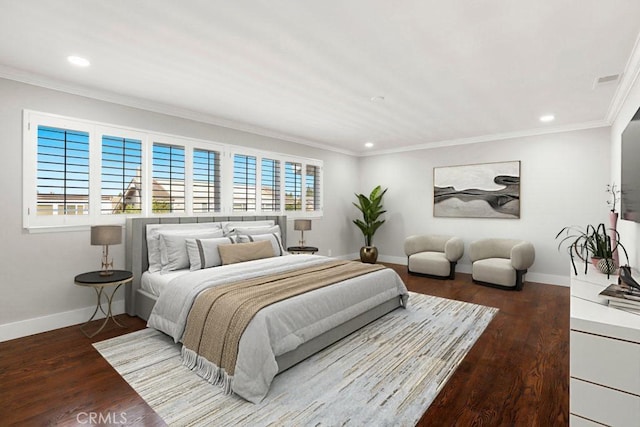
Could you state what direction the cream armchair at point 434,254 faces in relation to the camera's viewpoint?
facing the viewer and to the left of the viewer

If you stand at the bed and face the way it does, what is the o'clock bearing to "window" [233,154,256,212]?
The window is roughly at 7 o'clock from the bed.

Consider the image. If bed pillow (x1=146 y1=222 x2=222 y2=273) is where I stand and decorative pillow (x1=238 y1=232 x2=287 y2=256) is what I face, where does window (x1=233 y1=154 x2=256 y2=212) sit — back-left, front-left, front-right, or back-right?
front-left

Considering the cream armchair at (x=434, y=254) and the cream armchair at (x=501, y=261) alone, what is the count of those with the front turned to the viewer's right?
0

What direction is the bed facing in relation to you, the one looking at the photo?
facing the viewer and to the right of the viewer

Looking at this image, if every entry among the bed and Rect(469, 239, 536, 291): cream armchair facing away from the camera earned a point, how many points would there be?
0

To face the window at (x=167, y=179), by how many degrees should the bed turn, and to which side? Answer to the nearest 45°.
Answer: approximately 180°

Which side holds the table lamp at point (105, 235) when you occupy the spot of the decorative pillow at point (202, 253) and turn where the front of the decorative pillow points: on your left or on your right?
on your right

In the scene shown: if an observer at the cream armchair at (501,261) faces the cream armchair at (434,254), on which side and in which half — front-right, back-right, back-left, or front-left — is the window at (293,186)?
front-left

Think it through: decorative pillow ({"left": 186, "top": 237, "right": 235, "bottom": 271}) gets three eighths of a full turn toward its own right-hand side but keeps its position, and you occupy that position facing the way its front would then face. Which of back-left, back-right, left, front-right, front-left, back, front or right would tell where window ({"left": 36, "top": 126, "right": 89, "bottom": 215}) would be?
front

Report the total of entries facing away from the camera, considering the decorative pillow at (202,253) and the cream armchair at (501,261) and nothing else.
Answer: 0

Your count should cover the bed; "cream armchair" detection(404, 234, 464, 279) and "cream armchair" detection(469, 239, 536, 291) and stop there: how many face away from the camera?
0
